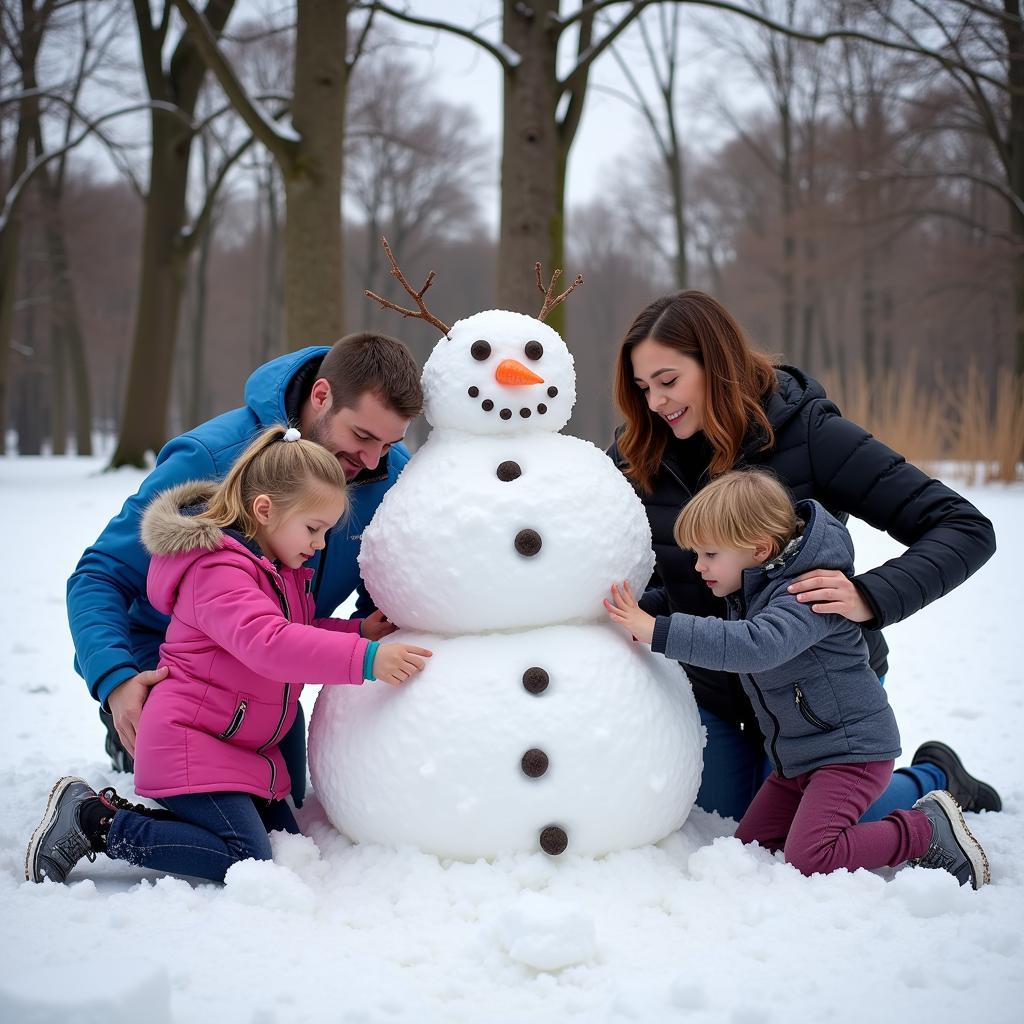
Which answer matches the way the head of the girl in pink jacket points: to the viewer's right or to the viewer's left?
to the viewer's right

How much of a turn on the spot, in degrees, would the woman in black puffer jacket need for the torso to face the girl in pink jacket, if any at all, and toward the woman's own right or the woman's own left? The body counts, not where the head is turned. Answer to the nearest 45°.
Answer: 0° — they already face them

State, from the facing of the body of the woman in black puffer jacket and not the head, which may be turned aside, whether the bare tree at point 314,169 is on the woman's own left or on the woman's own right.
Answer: on the woman's own right

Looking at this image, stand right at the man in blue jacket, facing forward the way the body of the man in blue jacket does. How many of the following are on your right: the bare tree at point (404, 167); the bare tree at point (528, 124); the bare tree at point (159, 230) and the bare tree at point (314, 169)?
0

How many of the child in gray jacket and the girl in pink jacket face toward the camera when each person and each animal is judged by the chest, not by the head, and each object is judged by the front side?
0

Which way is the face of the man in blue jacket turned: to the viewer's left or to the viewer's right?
to the viewer's right

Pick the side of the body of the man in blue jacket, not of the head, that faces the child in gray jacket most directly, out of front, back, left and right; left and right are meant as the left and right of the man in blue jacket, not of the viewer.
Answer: front

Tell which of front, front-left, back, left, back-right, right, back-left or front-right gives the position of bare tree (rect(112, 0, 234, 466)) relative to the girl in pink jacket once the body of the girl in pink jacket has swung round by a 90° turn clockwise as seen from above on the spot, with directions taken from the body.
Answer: back

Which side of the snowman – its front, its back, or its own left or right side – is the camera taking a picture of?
front

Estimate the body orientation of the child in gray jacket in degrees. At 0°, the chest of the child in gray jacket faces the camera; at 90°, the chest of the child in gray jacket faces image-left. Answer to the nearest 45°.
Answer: approximately 90°

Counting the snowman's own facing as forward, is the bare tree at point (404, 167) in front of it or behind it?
behind

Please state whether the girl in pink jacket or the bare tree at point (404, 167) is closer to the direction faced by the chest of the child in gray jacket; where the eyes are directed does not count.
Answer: the girl in pink jacket

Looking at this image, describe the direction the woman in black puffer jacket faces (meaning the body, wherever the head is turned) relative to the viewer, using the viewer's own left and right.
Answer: facing the viewer and to the left of the viewer

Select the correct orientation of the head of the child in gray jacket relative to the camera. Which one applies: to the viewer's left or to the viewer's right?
to the viewer's left

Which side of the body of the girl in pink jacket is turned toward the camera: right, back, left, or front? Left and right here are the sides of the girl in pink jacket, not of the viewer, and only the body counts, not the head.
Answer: right

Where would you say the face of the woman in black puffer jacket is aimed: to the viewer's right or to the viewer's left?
to the viewer's left
